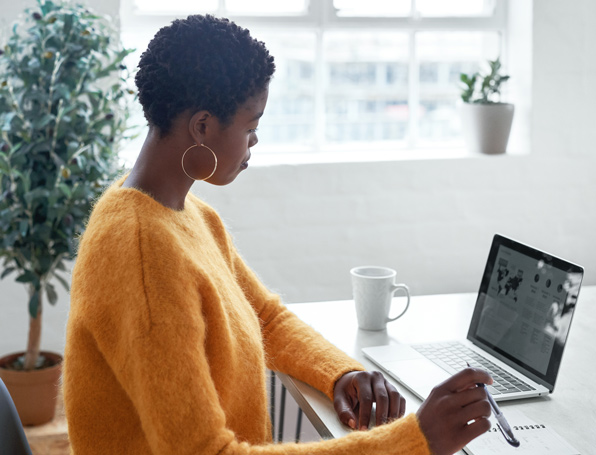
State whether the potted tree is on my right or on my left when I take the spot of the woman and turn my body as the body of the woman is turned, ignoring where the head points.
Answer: on my left

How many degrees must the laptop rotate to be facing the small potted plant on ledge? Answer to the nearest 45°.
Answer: approximately 135° to its right

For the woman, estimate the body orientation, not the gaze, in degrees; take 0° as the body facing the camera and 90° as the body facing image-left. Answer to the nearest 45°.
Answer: approximately 270°

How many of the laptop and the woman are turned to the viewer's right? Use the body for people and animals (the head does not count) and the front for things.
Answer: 1

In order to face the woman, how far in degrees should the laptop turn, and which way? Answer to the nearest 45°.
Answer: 0° — it already faces them

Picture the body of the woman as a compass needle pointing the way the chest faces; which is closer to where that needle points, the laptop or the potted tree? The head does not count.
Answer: the laptop

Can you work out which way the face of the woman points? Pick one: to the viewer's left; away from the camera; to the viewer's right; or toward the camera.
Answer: to the viewer's right
